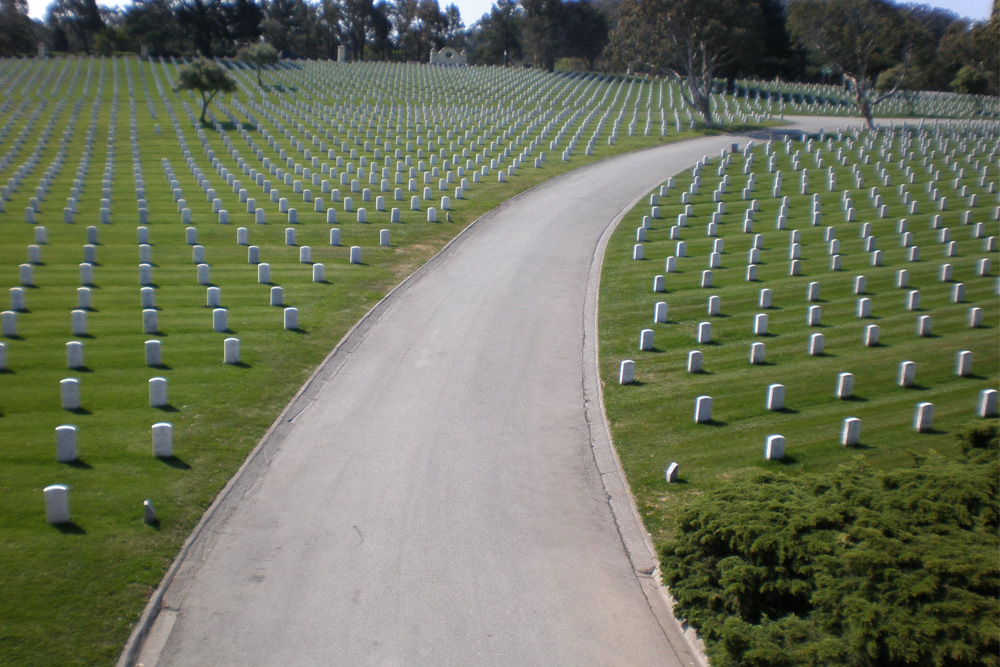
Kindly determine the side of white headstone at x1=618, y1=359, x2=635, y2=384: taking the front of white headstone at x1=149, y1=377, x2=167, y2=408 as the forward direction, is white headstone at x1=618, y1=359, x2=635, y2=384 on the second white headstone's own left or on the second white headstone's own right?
on the second white headstone's own left

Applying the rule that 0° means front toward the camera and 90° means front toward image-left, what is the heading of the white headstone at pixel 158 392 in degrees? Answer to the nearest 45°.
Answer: approximately 0°

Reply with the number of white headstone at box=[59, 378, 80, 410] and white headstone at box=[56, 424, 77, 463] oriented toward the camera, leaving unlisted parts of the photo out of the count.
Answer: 2

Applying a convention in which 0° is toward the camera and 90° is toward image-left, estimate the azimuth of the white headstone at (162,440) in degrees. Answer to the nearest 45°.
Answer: approximately 0°

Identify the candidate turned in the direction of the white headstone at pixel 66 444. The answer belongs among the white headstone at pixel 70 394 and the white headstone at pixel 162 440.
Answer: the white headstone at pixel 70 394

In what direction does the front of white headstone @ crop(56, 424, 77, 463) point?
toward the camera

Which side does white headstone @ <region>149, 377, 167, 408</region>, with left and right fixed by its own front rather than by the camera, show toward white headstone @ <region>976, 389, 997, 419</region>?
left

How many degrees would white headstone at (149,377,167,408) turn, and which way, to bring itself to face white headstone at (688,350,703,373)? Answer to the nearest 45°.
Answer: approximately 90° to its left

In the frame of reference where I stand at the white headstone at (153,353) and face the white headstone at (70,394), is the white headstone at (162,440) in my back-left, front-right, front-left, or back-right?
front-left

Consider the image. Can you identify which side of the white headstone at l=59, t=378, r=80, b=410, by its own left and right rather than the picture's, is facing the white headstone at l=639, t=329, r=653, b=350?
left

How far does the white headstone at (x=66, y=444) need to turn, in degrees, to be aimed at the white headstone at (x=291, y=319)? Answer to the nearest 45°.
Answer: approximately 135° to its left

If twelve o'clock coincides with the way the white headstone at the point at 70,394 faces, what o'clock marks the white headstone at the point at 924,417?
the white headstone at the point at 924,417 is roughly at 10 o'clock from the white headstone at the point at 70,394.

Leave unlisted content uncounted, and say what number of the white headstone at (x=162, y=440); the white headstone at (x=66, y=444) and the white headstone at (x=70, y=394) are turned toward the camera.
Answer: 3

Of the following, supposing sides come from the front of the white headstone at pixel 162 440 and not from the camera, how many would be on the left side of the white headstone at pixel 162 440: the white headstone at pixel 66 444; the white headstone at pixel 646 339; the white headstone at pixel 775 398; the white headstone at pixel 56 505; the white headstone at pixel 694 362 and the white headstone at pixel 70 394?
3

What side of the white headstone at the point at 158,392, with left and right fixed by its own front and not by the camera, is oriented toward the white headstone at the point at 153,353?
back
